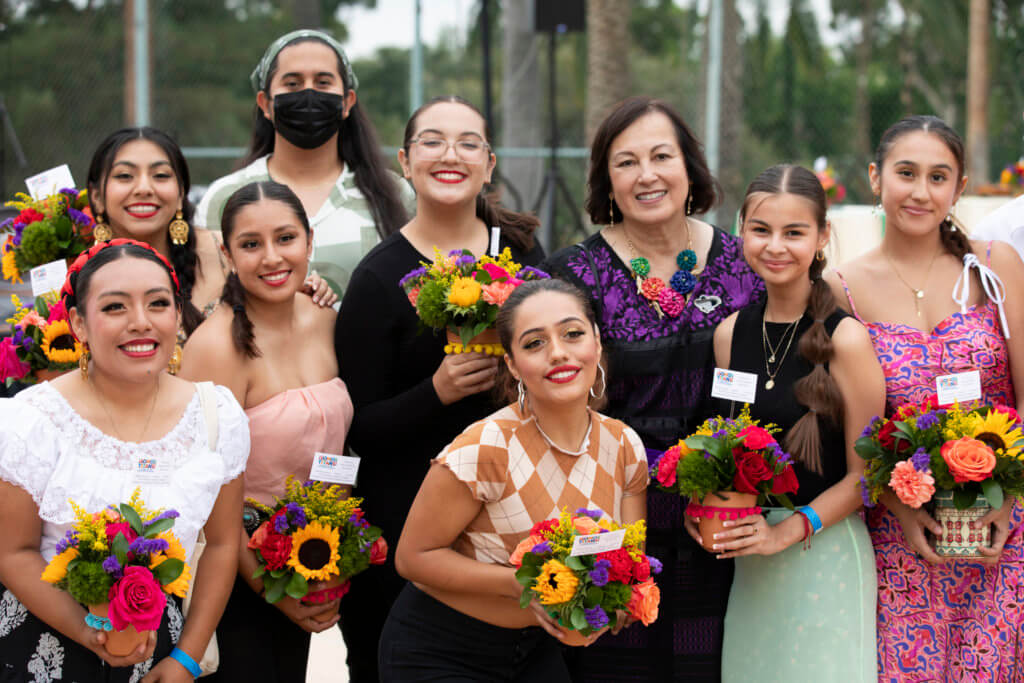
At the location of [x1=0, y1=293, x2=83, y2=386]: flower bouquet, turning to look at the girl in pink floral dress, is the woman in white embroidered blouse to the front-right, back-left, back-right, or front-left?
front-right

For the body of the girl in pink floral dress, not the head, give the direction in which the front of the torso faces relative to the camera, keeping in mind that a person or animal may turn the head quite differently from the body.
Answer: toward the camera

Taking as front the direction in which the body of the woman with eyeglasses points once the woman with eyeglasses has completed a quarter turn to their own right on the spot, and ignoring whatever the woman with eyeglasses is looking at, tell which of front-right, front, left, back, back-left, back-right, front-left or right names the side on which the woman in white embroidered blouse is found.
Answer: front

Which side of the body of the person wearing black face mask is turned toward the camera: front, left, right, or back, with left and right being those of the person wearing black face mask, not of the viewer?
front

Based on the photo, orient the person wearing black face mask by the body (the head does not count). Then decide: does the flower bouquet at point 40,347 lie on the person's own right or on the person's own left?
on the person's own right

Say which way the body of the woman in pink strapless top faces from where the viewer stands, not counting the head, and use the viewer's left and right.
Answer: facing the viewer and to the right of the viewer

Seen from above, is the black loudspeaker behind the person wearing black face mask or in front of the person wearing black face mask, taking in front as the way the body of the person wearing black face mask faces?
behind

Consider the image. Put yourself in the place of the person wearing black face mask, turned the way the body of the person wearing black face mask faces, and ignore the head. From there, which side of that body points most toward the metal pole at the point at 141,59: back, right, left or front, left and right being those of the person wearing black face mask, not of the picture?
back
